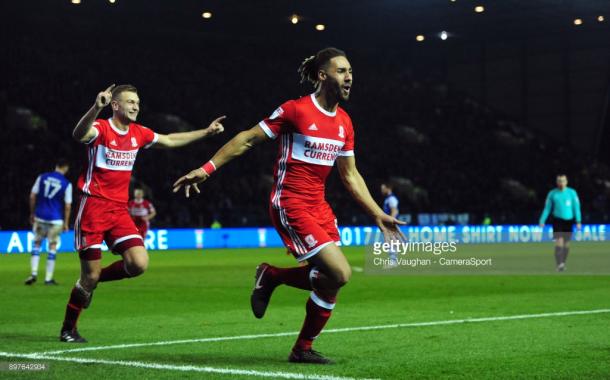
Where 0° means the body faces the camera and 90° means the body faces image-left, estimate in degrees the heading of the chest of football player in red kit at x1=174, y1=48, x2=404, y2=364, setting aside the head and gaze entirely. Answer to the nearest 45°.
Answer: approximately 315°

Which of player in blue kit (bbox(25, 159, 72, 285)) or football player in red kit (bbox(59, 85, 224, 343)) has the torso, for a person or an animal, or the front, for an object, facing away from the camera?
the player in blue kit

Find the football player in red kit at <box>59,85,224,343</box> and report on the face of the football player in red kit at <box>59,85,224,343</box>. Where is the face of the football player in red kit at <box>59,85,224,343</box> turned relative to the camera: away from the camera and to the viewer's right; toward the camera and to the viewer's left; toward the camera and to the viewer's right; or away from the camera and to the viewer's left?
toward the camera and to the viewer's right

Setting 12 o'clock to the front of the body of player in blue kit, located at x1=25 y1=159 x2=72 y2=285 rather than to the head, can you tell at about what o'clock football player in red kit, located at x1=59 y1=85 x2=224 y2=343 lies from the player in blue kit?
The football player in red kit is roughly at 6 o'clock from the player in blue kit.

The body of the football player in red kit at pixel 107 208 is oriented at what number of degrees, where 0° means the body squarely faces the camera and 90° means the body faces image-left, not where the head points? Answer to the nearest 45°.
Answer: approximately 315°

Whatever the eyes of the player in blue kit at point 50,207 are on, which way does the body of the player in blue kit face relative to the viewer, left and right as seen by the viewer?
facing away from the viewer

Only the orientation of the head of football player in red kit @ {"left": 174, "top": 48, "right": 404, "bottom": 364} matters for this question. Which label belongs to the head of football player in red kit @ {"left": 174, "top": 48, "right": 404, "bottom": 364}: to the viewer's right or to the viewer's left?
to the viewer's right

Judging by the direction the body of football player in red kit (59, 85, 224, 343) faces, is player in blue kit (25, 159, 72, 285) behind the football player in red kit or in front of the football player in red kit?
behind
